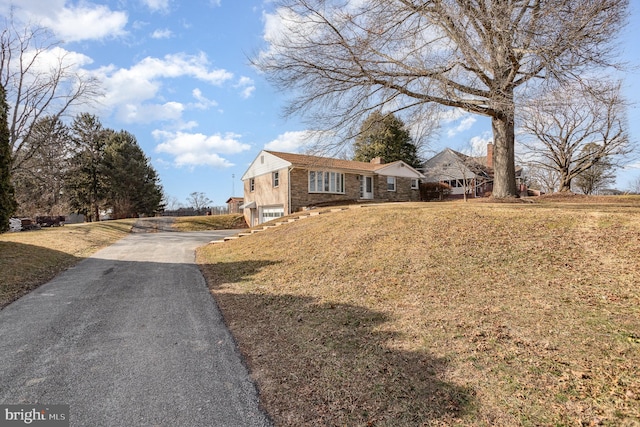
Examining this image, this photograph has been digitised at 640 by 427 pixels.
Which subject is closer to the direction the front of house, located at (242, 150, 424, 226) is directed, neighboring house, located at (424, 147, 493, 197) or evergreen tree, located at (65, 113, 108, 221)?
the neighboring house

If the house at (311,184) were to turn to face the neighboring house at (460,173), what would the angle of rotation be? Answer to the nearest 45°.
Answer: approximately 90° to its left

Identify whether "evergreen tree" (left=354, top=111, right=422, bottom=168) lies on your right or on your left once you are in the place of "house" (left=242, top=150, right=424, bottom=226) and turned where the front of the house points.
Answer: on your left

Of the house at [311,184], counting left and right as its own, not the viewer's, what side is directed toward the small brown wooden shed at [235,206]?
back

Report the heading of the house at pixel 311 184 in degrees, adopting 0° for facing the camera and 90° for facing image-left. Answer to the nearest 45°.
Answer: approximately 315°

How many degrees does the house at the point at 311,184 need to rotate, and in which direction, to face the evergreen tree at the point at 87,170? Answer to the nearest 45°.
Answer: approximately 180°

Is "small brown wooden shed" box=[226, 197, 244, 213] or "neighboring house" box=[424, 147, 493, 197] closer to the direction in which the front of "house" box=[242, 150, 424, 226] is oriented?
the neighboring house

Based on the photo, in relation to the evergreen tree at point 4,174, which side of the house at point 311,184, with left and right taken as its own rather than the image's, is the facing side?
right

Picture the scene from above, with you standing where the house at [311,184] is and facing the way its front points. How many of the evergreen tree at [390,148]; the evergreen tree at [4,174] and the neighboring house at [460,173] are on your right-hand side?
1
